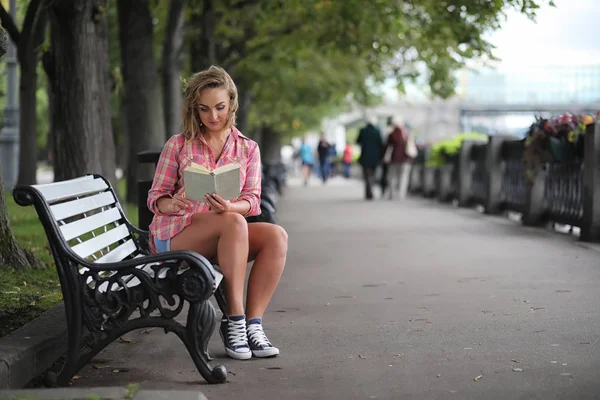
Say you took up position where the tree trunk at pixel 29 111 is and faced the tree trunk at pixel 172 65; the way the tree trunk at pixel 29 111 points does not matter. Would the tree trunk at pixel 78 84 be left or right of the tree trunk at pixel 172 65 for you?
right

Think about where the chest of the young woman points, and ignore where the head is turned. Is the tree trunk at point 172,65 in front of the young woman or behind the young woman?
behind

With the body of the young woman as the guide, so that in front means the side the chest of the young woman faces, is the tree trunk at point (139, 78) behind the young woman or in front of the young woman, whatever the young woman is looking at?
behind

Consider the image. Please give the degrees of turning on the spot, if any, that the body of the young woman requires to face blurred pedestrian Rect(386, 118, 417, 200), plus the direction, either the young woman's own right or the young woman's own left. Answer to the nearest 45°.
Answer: approximately 135° to the young woman's own left

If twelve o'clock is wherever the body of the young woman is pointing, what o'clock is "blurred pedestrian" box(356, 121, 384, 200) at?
The blurred pedestrian is roughly at 8 o'clock from the young woman.

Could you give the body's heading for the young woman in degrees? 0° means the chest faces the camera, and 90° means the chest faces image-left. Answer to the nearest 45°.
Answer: approximately 315°

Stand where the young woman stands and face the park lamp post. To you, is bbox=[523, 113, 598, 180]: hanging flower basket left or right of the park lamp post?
right
